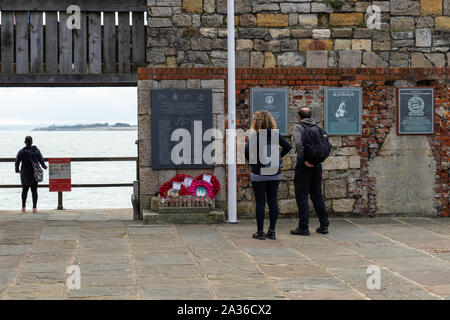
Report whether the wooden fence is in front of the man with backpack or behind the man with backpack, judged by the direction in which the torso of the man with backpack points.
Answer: in front

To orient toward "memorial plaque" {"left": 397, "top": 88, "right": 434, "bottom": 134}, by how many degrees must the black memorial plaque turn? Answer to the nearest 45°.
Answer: approximately 90° to its left

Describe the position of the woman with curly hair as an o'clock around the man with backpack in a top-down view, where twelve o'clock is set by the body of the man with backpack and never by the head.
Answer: The woman with curly hair is roughly at 9 o'clock from the man with backpack.

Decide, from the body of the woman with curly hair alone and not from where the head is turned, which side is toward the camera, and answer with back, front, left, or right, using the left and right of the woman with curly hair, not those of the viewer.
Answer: back

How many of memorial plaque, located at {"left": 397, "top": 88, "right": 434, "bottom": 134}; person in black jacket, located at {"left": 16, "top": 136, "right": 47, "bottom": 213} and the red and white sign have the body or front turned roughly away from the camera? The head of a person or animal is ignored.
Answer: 1

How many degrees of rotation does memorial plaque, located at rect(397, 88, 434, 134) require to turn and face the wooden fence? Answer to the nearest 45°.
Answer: approximately 90° to its right

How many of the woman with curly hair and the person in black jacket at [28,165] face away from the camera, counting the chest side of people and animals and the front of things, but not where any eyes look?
2

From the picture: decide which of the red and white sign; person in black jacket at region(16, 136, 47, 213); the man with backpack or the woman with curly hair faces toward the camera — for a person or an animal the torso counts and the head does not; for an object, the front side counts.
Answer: the red and white sign

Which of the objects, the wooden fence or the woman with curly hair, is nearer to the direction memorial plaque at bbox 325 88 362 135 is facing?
the woman with curly hair

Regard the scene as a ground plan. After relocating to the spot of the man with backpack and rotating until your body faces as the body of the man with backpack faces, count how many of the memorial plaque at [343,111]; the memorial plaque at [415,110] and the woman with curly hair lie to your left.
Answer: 1

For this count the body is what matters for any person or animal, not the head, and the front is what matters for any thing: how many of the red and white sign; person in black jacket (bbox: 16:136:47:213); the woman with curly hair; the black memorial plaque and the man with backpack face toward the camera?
2

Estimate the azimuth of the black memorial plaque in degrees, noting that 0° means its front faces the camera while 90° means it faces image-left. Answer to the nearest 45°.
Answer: approximately 0°
